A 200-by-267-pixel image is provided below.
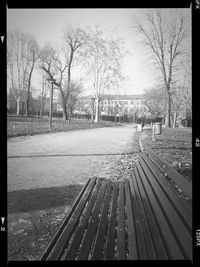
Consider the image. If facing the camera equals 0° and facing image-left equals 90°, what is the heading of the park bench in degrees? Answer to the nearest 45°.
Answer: approximately 90°

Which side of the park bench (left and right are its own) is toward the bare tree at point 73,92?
right

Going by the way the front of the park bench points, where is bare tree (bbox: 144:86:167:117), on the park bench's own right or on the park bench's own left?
on the park bench's own right
